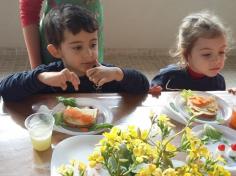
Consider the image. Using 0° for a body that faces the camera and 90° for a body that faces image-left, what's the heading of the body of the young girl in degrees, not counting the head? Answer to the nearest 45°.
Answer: approximately 315°

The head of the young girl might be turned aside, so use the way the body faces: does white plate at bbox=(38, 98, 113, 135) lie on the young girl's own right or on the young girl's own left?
on the young girl's own right

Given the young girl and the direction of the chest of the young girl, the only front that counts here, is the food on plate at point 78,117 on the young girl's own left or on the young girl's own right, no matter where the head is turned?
on the young girl's own right

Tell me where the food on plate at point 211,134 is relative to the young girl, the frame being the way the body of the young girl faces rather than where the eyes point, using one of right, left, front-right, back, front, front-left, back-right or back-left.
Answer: front-right

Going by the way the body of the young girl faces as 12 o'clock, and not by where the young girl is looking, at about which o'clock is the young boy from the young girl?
The young boy is roughly at 3 o'clock from the young girl.

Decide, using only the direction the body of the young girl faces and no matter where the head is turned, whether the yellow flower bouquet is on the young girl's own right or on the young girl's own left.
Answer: on the young girl's own right

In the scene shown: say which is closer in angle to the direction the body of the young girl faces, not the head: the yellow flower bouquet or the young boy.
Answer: the yellow flower bouquet

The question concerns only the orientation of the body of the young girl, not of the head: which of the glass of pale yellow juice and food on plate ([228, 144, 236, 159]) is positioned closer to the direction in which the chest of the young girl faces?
the food on plate

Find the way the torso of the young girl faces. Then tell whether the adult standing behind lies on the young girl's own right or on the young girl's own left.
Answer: on the young girl's own right
